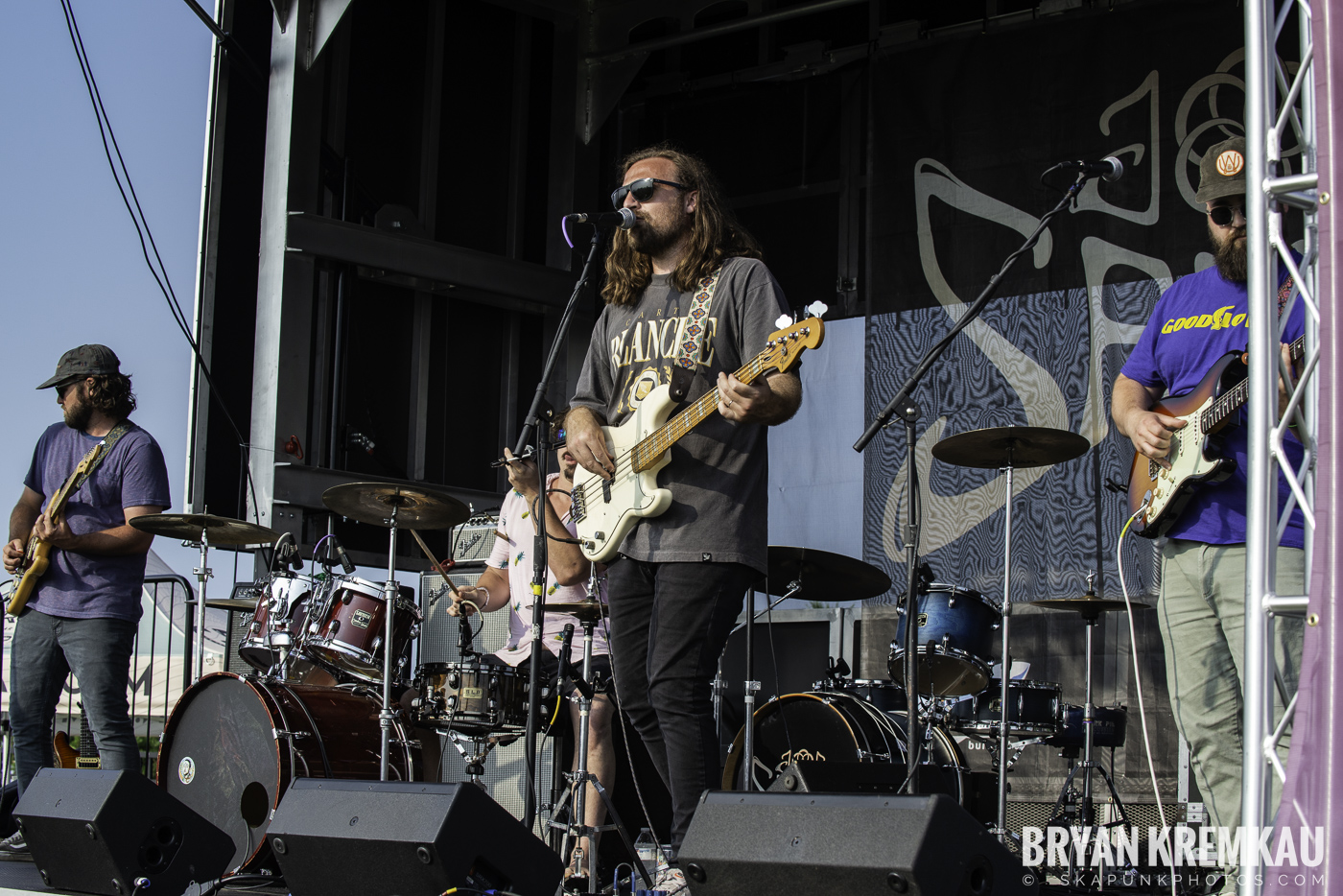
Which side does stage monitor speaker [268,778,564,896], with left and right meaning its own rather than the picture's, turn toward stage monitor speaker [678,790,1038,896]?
right

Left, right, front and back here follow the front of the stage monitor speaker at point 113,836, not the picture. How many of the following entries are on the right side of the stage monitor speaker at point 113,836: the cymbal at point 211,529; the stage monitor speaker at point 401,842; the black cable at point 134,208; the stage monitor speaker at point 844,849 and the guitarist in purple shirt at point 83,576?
2

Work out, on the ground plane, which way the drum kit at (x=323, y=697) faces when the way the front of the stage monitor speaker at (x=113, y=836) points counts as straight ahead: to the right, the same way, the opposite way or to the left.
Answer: the opposite way

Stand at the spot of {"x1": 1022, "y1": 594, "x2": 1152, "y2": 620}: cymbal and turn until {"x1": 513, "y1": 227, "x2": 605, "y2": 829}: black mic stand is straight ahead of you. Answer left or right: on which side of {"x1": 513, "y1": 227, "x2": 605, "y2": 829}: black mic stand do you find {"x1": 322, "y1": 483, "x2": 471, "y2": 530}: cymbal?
right

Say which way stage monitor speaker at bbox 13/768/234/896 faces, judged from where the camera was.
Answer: facing away from the viewer and to the right of the viewer

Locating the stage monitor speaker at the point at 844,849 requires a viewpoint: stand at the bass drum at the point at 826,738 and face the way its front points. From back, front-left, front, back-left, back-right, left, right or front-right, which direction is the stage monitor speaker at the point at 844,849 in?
front-left

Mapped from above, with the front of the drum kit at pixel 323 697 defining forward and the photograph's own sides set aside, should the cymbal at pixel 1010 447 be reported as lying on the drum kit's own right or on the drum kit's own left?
on the drum kit's own left

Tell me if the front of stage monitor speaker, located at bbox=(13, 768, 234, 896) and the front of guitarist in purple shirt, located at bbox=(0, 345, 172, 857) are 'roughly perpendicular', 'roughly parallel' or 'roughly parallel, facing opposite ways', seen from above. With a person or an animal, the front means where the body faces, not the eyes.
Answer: roughly parallel, facing opposite ways

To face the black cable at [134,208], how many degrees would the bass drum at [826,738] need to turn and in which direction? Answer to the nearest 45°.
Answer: approximately 45° to its right

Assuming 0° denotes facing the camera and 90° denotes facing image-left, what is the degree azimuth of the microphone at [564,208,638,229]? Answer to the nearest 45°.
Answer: approximately 270°

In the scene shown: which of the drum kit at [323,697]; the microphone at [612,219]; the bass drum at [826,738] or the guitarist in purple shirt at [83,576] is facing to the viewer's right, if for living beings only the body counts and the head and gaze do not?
the microphone

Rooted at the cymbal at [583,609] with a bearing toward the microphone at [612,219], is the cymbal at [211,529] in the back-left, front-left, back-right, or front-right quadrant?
back-right

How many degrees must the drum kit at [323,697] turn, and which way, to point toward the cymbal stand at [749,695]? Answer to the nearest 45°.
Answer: approximately 90° to its left
